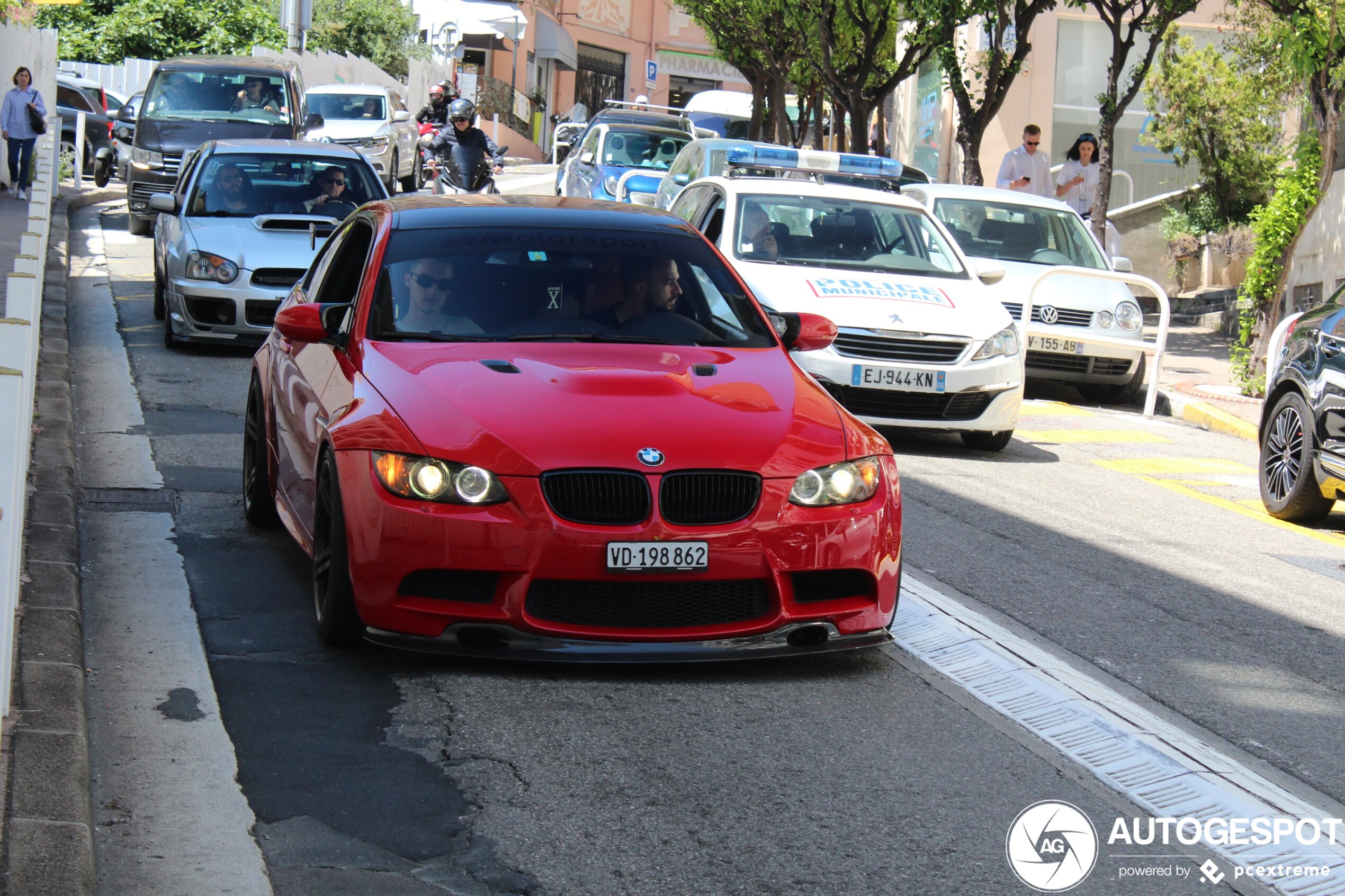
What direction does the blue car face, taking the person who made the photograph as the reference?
facing the viewer and to the right of the viewer

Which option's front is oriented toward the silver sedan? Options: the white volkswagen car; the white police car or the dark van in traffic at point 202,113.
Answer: the dark van in traffic

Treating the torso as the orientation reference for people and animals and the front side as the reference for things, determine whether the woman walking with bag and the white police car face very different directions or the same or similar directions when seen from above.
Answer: same or similar directions

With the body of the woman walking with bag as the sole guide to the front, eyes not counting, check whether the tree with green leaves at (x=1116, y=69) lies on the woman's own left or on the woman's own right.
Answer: on the woman's own left

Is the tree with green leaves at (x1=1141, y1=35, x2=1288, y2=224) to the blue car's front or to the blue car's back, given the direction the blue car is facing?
to the front

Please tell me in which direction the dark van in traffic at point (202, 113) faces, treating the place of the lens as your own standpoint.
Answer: facing the viewer

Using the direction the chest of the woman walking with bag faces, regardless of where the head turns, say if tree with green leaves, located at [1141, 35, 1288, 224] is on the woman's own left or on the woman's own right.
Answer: on the woman's own left

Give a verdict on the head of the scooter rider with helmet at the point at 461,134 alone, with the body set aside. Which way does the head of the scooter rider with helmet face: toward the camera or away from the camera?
toward the camera

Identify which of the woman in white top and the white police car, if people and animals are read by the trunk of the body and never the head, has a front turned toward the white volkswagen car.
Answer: the woman in white top

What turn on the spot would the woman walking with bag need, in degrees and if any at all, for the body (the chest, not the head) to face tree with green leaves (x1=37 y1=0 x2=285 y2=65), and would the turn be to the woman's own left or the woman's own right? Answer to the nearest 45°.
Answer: approximately 180°

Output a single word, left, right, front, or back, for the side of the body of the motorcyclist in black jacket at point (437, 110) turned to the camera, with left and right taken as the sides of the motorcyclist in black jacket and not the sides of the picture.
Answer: front

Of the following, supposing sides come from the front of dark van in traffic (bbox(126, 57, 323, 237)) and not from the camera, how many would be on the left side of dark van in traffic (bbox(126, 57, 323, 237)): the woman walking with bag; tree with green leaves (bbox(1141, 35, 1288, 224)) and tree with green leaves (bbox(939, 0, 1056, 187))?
2

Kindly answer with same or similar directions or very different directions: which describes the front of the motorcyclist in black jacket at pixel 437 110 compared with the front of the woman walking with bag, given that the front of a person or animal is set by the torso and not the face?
same or similar directions

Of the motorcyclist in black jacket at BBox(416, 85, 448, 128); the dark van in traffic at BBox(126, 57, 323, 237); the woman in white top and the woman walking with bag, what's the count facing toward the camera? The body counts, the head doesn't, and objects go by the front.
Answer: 4

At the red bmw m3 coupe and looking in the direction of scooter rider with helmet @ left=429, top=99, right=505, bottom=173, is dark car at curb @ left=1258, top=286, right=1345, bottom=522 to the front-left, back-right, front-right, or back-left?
front-right
